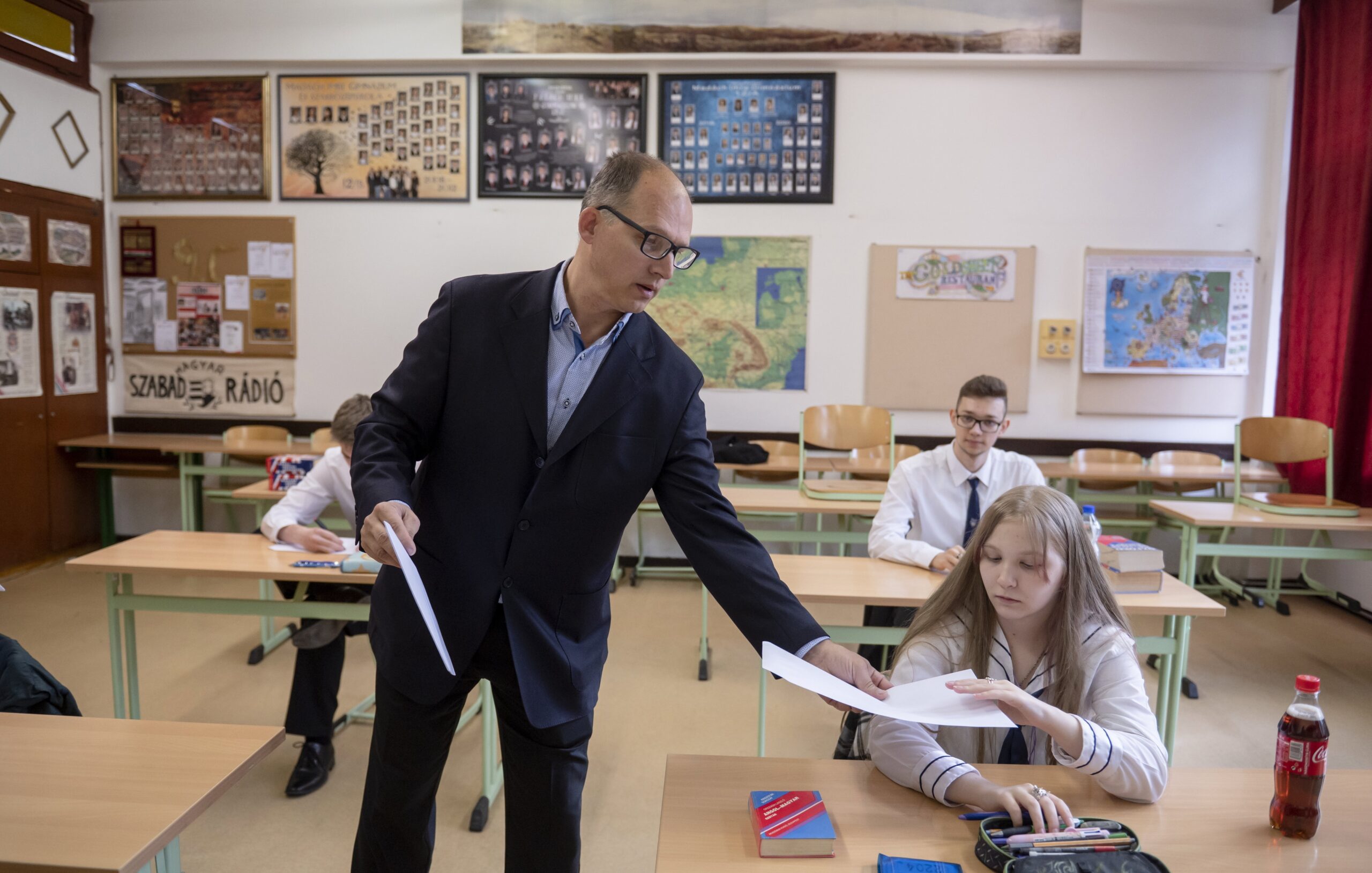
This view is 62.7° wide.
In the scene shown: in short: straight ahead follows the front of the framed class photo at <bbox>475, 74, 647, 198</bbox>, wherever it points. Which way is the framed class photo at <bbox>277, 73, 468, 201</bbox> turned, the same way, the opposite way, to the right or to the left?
the same way

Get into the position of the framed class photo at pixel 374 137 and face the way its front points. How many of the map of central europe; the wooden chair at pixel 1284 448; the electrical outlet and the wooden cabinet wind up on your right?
1

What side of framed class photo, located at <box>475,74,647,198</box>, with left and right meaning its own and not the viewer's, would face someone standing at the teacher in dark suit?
front

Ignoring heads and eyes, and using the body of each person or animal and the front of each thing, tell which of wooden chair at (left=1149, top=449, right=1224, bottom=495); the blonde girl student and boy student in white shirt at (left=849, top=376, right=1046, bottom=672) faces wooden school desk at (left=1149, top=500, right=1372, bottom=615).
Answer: the wooden chair

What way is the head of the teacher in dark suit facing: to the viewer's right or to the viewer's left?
to the viewer's right

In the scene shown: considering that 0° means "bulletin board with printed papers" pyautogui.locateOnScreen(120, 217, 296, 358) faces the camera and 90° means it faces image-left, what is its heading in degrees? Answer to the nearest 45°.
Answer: approximately 0°

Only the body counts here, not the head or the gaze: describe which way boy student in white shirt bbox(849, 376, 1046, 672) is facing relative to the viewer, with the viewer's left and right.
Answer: facing the viewer

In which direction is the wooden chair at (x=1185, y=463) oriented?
toward the camera

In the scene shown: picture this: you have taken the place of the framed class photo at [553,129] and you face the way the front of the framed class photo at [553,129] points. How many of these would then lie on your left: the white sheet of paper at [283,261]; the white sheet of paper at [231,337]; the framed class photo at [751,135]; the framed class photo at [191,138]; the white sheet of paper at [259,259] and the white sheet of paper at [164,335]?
1

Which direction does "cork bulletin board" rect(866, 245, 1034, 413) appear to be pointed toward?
toward the camera

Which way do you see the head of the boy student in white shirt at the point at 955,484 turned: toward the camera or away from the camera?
toward the camera

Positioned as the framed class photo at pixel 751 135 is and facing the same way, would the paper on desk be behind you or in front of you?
in front

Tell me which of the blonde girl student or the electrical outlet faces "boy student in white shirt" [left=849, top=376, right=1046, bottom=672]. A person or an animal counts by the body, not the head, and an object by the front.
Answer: the electrical outlet

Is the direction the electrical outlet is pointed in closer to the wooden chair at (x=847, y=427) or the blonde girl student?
the blonde girl student

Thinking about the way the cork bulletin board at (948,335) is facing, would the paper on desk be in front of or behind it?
in front

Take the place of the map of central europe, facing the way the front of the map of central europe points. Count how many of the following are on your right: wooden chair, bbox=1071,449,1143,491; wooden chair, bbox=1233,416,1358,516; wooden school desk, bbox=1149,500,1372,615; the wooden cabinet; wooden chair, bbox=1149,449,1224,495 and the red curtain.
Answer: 1

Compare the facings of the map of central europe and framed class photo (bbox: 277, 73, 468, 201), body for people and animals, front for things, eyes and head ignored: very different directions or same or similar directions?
same or similar directions

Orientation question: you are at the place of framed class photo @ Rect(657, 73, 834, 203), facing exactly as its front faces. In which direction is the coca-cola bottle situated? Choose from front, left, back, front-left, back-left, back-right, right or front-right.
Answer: front

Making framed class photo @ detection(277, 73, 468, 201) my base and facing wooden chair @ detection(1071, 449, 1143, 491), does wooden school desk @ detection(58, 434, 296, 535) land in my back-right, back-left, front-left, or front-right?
back-right

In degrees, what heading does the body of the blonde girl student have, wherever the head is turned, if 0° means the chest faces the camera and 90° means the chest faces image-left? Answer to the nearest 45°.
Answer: approximately 0°

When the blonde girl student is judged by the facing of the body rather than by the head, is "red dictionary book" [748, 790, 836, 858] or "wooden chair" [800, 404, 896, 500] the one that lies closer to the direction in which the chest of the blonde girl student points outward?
the red dictionary book
